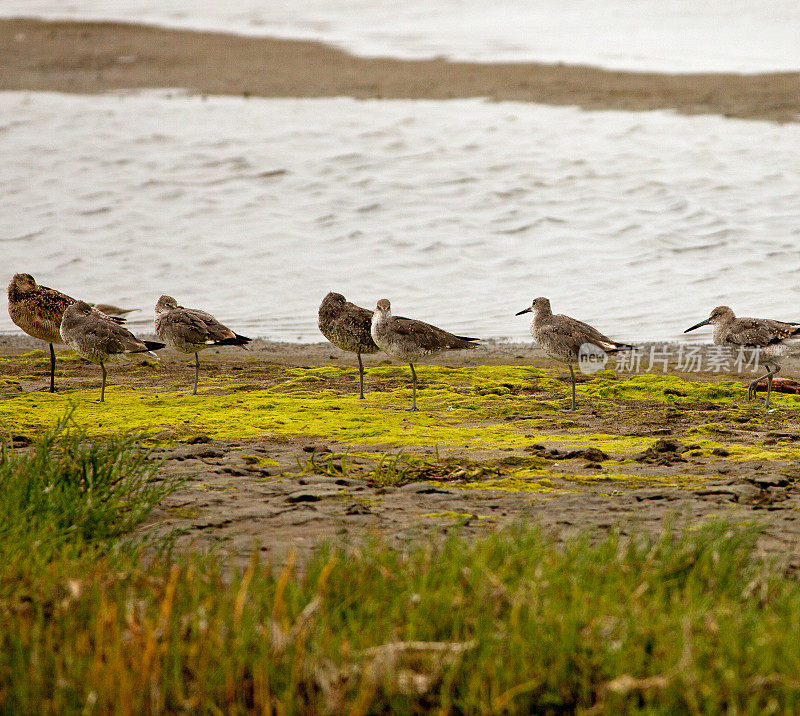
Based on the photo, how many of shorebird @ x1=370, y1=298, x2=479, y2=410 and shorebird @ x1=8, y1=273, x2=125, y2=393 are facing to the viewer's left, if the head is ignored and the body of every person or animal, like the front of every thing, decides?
2

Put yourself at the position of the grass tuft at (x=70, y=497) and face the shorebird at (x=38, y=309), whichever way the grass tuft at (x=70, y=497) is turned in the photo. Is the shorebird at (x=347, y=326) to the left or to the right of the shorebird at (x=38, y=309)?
right

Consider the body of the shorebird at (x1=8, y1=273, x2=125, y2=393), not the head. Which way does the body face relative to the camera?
to the viewer's left

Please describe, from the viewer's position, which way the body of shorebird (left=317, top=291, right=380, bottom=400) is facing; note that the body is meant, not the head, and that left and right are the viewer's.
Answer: facing to the left of the viewer

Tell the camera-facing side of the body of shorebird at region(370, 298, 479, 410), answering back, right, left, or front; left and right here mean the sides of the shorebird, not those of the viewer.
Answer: left

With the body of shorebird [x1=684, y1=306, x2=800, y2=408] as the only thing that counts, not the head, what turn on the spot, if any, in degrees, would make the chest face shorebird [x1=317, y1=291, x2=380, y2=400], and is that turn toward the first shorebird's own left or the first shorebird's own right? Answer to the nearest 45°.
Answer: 0° — it already faces it

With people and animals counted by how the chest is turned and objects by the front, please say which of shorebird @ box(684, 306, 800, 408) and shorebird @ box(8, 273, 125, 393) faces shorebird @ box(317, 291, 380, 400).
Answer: shorebird @ box(684, 306, 800, 408)

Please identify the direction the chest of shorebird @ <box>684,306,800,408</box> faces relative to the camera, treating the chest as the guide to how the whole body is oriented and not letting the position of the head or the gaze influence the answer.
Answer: to the viewer's left

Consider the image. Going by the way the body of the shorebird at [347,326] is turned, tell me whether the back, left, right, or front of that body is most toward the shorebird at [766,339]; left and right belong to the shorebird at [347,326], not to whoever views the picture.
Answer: back

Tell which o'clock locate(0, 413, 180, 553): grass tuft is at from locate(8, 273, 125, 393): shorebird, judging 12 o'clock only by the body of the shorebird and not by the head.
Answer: The grass tuft is roughly at 9 o'clock from the shorebird.

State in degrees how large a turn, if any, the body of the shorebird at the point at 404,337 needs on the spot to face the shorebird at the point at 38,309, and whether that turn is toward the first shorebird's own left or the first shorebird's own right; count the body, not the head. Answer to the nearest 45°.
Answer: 0° — it already faces it
